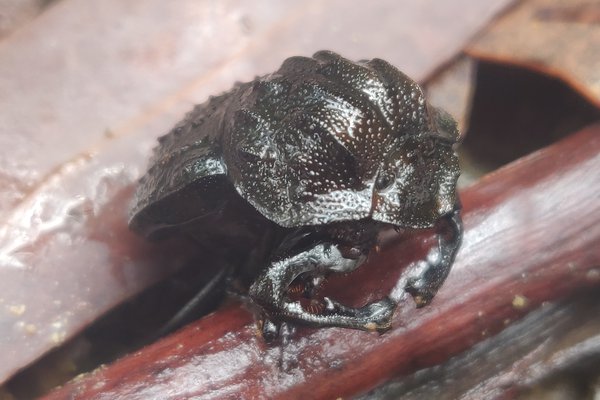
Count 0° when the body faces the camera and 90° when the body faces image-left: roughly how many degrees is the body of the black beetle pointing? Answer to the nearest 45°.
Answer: approximately 315°
